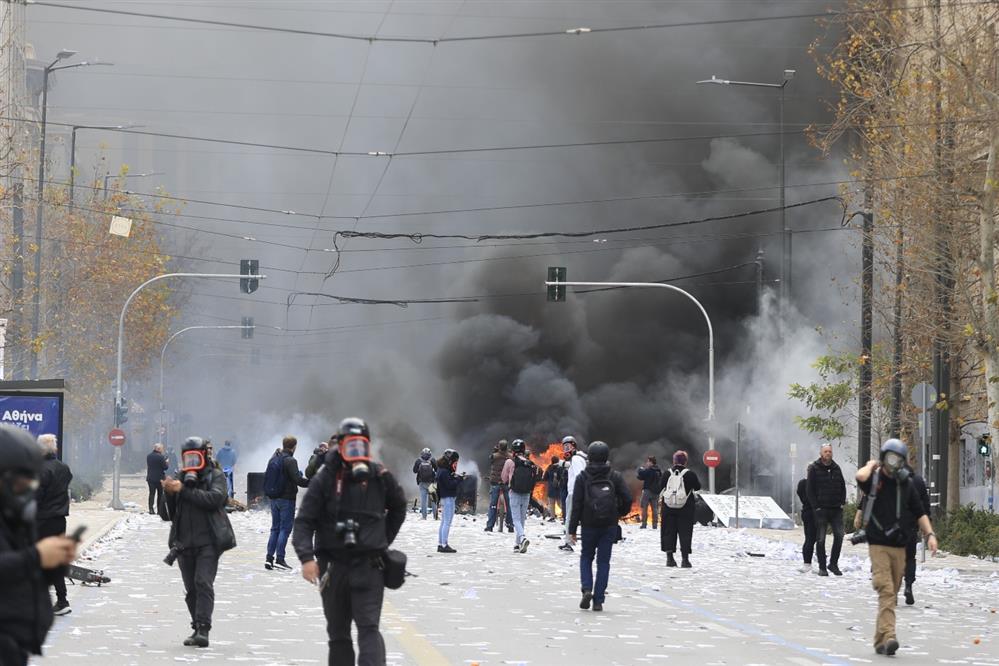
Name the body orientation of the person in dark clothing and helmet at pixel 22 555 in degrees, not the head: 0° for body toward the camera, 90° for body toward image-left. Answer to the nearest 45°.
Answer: approximately 270°

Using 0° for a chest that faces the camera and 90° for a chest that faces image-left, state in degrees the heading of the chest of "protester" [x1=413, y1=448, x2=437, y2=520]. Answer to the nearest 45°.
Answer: approximately 180°

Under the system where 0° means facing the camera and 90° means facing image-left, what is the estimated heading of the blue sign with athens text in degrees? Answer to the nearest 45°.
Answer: approximately 0°

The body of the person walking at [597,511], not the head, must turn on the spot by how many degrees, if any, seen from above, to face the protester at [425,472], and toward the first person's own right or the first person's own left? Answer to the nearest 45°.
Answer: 0° — they already face them

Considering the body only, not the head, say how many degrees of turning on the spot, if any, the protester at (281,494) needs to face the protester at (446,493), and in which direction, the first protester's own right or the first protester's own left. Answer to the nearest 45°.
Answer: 0° — they already face them

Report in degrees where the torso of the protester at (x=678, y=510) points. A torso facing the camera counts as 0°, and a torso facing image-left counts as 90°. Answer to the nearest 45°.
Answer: approximately 180°

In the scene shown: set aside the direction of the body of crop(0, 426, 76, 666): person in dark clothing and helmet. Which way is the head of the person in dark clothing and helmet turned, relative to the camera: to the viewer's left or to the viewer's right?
to the viewer's right

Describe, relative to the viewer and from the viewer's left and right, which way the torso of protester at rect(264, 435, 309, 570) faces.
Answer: facing away from the viewer and to the right of the viewer

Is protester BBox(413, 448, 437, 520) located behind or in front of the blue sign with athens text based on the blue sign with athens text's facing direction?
behind
